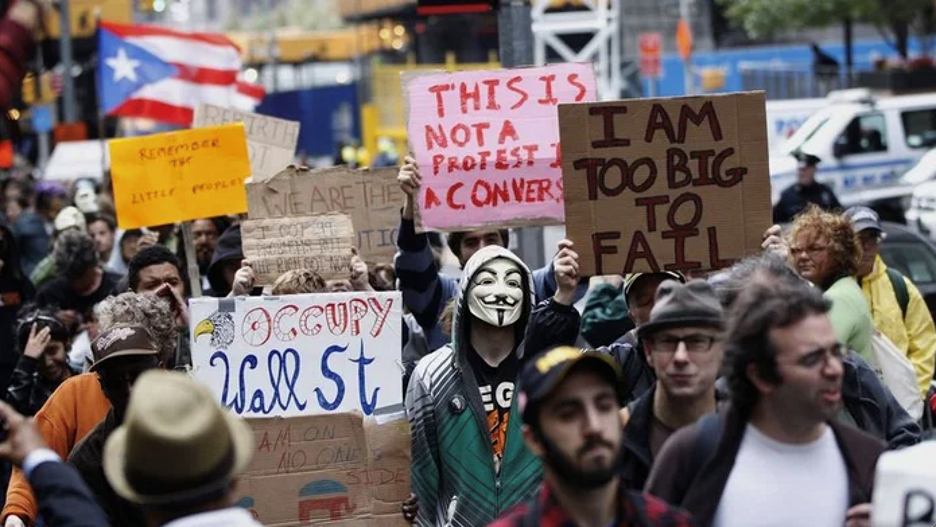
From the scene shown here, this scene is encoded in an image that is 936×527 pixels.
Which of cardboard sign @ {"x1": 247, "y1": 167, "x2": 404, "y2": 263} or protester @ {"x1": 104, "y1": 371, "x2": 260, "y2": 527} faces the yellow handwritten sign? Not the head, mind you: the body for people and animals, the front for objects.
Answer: the protester

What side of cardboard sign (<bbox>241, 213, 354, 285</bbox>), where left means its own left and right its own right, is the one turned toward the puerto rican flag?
back

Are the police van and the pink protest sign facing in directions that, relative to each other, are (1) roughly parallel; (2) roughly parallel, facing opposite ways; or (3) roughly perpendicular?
roughly perpendicular

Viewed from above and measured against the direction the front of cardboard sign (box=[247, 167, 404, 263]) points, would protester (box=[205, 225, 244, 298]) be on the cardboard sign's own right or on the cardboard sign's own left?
on the cardboard sign's own right

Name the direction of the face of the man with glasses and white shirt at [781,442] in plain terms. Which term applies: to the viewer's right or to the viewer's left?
to the viewer's right

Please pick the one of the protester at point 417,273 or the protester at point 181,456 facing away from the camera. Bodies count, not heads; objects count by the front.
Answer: the protester at point 181,456

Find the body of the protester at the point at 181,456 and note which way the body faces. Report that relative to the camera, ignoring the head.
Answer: away from the camera
